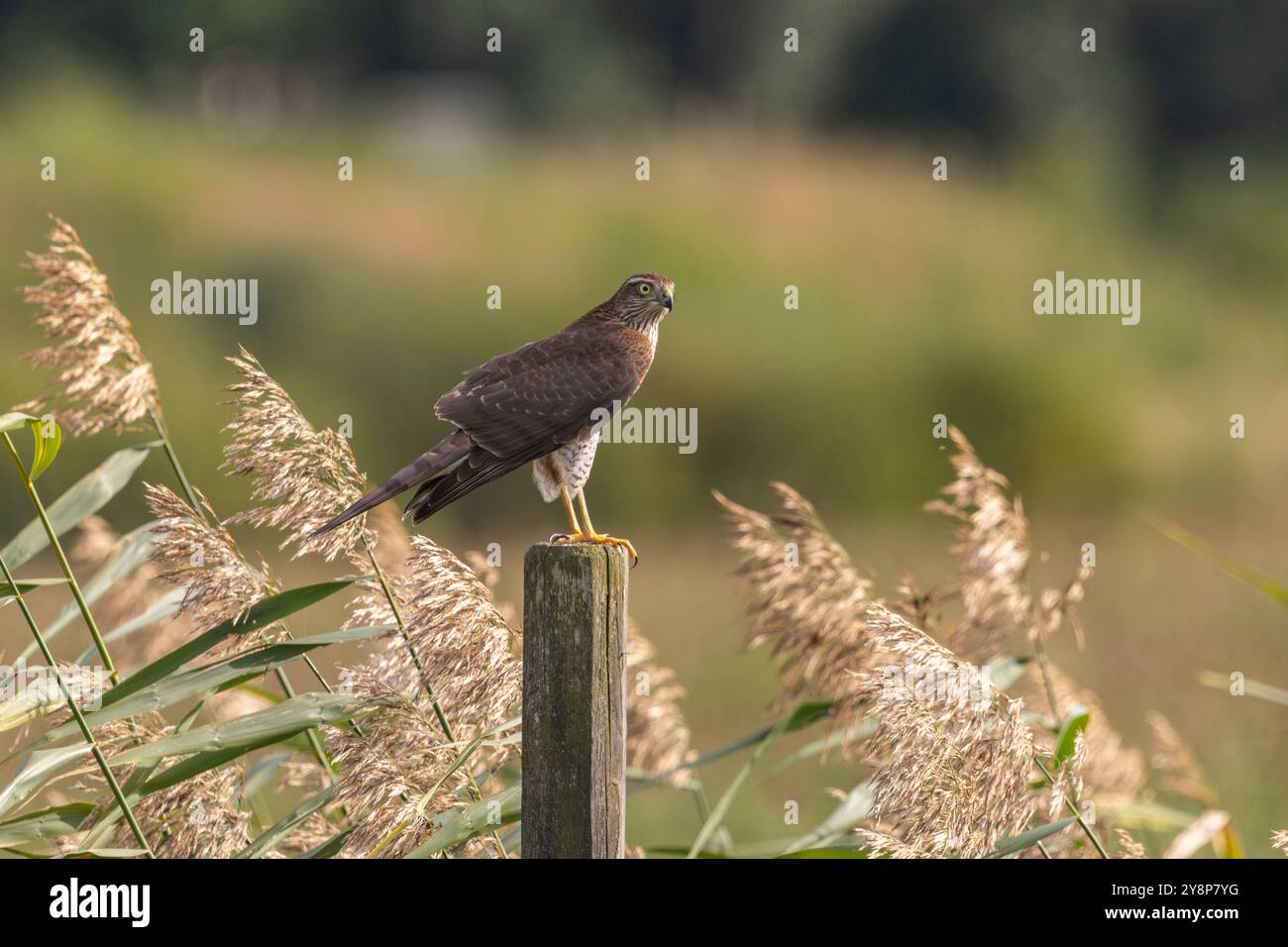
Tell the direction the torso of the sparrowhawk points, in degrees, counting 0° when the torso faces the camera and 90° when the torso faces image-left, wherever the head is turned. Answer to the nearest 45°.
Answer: approximately 270°

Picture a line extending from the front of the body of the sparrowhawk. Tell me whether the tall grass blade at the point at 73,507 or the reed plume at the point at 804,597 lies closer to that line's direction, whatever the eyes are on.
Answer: the reed plume

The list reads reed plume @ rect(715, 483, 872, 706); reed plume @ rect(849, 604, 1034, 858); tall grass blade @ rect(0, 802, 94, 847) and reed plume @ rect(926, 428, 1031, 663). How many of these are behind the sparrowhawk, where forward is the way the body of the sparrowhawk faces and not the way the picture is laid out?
1

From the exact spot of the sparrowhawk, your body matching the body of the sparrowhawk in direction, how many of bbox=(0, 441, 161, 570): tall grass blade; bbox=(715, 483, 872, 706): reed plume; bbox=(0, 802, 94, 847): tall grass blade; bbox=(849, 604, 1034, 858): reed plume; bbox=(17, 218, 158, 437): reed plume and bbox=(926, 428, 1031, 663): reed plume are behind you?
3

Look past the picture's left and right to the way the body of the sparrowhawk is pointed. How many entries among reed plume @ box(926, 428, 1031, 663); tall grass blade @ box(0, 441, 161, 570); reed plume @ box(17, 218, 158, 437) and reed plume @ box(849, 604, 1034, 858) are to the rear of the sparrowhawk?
2

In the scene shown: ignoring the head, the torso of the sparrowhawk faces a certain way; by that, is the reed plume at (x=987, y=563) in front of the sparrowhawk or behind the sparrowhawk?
in front

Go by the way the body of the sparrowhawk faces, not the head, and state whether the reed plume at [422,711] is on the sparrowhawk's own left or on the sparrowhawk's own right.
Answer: on the sparrowhawk's own right

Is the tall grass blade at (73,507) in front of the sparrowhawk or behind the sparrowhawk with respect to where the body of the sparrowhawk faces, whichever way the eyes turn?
behind

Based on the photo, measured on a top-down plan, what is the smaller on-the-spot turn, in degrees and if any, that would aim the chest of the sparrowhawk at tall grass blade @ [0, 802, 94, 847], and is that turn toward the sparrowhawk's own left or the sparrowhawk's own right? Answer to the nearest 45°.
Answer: approximately 180°
